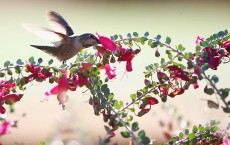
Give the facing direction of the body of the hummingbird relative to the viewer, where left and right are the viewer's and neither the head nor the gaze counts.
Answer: facing to the right of the viewer
